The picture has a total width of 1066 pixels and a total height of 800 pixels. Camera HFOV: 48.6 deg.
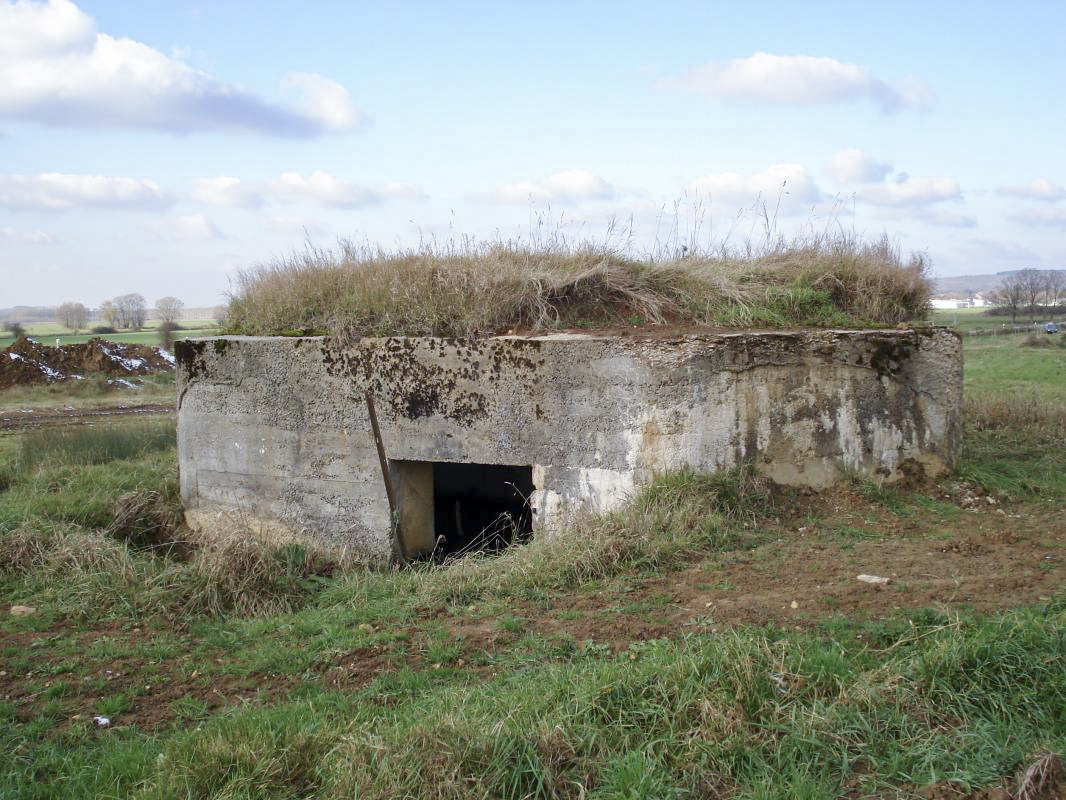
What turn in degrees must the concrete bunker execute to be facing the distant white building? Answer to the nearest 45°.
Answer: approximately 135° to its left

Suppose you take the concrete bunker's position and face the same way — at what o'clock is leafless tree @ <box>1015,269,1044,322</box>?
The leafless tree is roughly at 7 o'clock from the concrete bunker.

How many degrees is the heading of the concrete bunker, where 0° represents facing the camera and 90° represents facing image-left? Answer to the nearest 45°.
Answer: approximately 0°

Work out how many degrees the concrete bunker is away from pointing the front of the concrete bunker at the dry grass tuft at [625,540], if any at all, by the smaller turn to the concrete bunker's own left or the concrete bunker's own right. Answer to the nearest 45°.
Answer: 0° — it already faces it

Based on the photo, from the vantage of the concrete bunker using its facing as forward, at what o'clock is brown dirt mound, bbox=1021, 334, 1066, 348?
The brown dirt mound is roughly at 7 o'clock from the concrete bunker.

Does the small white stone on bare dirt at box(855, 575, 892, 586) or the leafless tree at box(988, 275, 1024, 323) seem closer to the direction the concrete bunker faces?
the small white stone on bare dirt

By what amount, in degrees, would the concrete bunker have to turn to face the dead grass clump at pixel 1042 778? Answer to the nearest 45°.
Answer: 0° — it already faces it

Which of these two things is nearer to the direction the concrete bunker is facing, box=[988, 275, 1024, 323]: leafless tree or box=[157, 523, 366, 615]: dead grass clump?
the dead grass clump

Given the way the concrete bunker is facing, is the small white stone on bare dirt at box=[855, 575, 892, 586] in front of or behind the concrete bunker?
in front

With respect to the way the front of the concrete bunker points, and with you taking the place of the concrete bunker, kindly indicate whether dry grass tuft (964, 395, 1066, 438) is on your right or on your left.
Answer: on your left

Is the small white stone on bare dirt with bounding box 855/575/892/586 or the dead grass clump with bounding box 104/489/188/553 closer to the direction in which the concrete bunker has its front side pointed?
the small white stone on bare dirt
